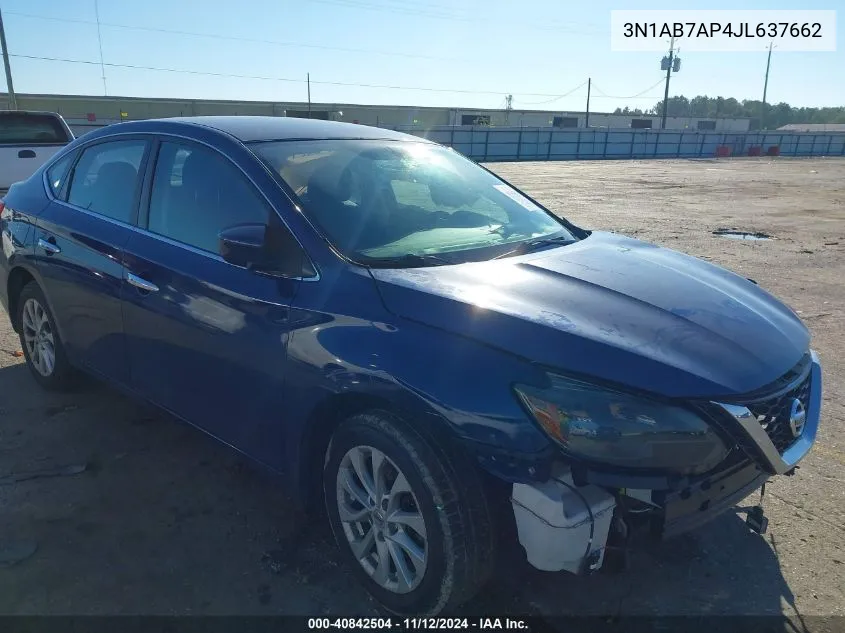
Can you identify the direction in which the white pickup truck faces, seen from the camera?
facing away from the viewer

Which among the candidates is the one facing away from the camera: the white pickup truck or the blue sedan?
the white pickup truck

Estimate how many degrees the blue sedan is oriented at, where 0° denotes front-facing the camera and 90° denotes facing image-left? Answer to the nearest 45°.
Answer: approximately 315°

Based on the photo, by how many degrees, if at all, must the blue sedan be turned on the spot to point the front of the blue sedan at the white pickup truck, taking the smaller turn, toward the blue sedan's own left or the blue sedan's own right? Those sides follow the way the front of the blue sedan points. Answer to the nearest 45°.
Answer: approximately 180°
